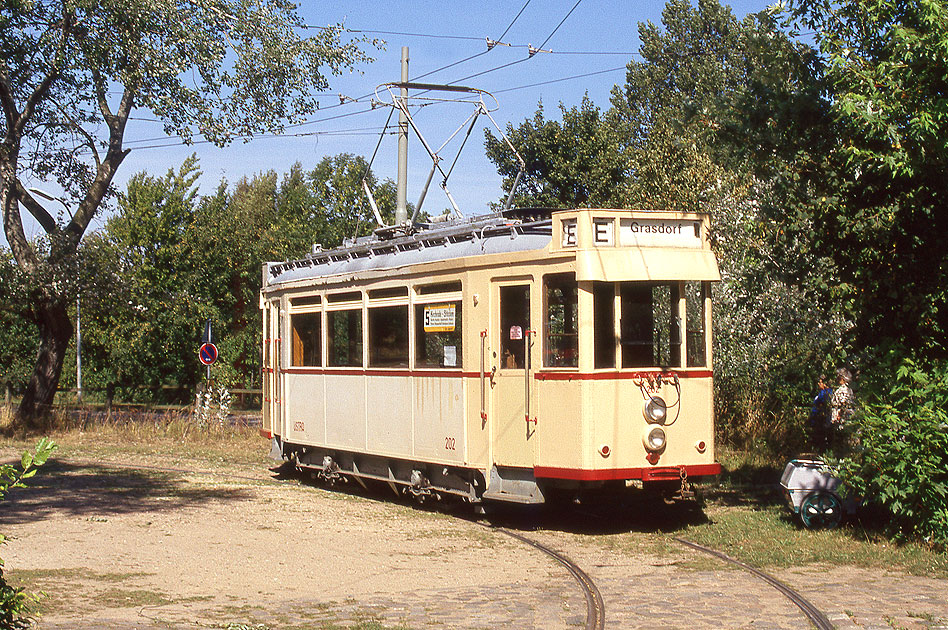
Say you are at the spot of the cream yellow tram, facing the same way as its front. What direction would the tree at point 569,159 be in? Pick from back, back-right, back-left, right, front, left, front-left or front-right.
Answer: back-left

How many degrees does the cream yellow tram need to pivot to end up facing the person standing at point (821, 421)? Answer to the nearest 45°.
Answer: approximately 90° to its left

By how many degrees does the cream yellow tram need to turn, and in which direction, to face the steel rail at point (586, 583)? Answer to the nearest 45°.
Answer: approximately 45° to its right

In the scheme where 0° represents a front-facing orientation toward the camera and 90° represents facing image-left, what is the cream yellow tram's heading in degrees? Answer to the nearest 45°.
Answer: approximately 315°

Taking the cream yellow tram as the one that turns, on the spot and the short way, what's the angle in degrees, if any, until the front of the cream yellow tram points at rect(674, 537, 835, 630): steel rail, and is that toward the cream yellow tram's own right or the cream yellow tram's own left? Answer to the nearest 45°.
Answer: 0° — it already faces it

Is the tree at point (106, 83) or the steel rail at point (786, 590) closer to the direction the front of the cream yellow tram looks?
the steel rail
